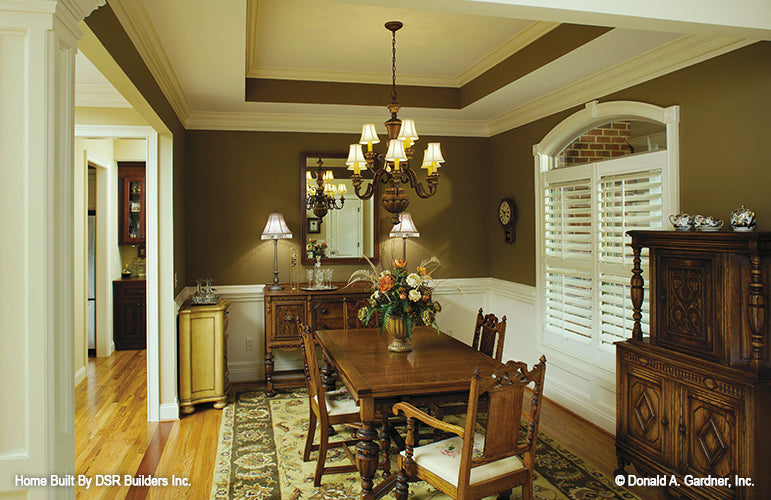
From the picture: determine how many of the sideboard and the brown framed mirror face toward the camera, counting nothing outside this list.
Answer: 2

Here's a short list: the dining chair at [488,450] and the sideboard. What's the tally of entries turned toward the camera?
1

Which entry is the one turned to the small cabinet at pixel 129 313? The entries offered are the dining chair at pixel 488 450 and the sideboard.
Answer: the dining chair

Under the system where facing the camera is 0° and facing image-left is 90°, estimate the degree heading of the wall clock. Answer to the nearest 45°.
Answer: approximately 45°

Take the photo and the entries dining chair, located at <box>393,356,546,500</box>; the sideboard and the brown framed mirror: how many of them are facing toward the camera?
2

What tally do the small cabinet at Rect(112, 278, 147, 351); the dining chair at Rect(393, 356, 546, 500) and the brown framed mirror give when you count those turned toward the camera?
2

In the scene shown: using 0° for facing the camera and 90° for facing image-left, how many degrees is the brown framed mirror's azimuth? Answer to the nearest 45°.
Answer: approximately 0°

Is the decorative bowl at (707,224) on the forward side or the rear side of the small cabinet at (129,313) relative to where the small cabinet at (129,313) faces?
on the forward side

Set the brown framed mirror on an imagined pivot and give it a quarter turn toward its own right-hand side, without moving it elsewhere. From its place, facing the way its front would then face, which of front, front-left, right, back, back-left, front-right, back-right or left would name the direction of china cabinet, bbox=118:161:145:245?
front-right

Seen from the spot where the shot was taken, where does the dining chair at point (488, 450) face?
facing away from the viewer and to the left of the viewer

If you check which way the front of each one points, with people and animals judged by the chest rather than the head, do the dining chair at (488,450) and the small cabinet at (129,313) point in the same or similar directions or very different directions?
very different directions

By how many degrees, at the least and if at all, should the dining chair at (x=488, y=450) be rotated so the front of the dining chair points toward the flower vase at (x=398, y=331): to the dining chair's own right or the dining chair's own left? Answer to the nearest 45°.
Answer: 0° — it already faces it

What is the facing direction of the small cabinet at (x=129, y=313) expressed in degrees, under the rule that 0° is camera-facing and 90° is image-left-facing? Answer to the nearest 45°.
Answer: approximately 0°

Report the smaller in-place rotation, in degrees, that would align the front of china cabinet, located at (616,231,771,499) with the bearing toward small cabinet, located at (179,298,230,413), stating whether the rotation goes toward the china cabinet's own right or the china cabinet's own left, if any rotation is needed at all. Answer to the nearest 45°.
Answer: approximately 45° to the china cabinet's own right

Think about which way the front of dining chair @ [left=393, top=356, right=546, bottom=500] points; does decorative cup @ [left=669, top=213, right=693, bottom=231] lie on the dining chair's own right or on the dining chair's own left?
on the dining chair's own right
